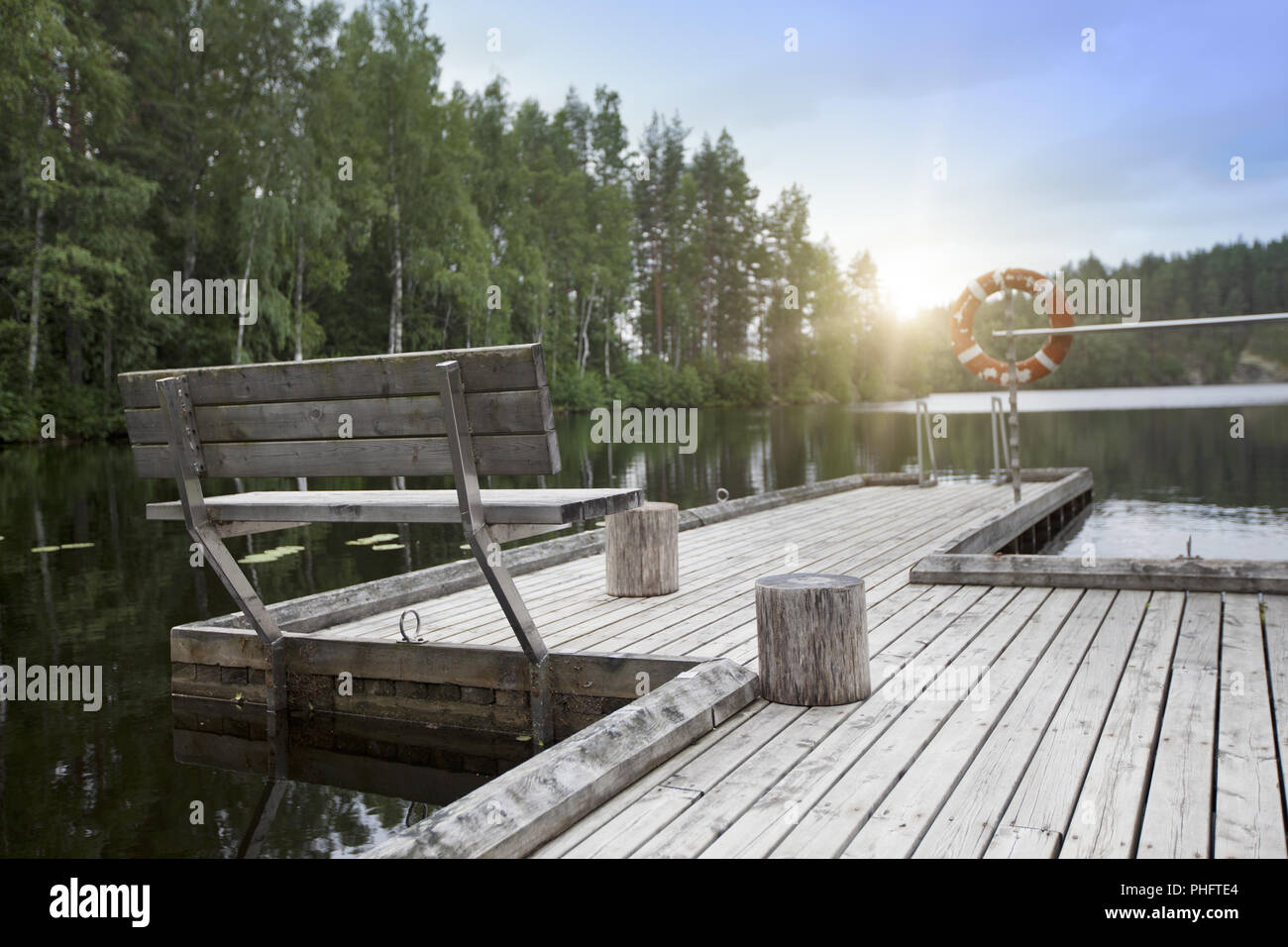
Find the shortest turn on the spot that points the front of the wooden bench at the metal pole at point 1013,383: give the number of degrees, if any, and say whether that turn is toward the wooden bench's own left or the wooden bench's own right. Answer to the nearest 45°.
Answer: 0° — it already faces it

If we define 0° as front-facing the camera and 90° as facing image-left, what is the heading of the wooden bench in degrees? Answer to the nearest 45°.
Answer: approximately 225°

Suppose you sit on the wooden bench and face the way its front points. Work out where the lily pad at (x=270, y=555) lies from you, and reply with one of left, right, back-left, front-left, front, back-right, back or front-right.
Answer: front-left

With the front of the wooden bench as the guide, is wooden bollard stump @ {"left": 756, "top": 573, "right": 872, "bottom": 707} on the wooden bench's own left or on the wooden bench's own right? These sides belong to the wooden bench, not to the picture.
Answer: on the wooden bench's own right

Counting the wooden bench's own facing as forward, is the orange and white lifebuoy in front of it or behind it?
in front

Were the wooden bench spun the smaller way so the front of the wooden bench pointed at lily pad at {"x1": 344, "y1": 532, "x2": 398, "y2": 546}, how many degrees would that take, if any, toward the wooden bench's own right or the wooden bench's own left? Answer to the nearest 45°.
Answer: approximately 45° to the wooden bench's own left
